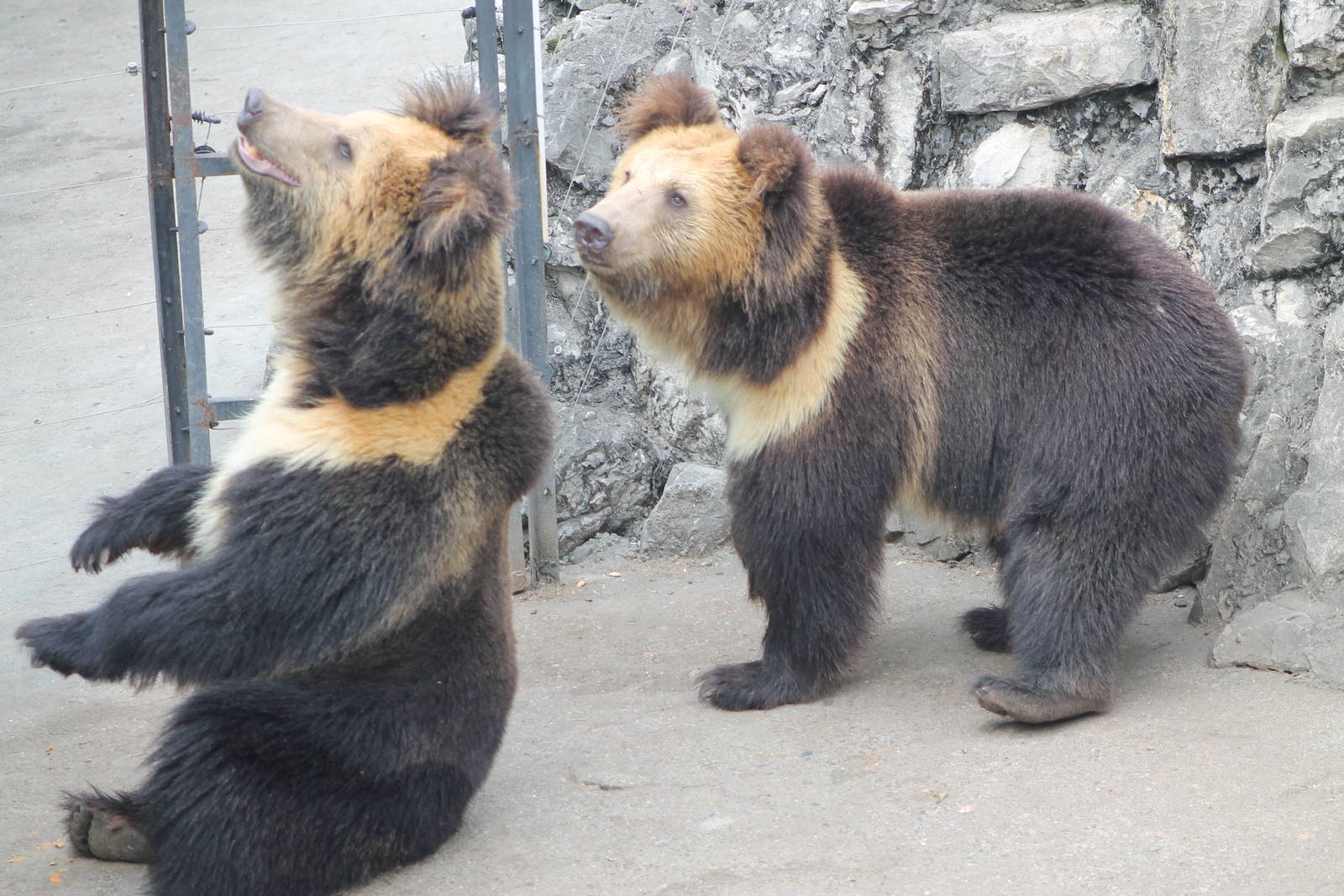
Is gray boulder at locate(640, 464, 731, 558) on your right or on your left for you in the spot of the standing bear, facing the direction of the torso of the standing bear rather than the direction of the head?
on your right

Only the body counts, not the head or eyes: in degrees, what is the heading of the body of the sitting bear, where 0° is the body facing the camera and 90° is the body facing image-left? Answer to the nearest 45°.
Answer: approximately 90°

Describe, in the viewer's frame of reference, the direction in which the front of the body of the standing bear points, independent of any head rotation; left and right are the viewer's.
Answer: facing to the left of the viewer

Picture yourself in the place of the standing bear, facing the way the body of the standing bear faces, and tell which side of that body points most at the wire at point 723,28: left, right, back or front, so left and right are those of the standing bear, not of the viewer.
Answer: right

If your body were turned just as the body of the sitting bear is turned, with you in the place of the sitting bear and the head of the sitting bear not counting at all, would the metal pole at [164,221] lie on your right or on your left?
on your right

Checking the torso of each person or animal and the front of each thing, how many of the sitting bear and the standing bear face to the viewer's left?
2

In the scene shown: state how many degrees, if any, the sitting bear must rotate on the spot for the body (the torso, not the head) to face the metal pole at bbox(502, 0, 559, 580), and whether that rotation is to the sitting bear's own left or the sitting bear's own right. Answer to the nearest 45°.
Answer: approximately 90° to the sitting bear's own right

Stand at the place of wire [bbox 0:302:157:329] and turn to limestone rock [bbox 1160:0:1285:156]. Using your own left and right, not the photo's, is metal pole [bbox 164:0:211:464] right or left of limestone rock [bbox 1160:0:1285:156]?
right
